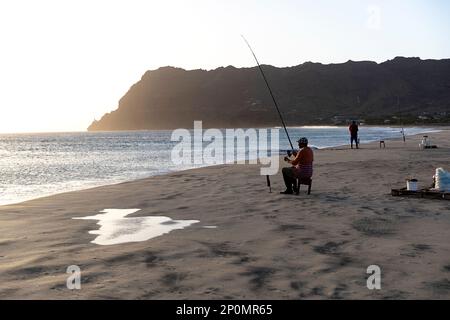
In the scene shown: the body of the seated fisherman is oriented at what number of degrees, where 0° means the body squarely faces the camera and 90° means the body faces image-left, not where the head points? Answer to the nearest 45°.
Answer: approximately 90°

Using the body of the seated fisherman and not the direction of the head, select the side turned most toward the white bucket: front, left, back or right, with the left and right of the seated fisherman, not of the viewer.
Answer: back
